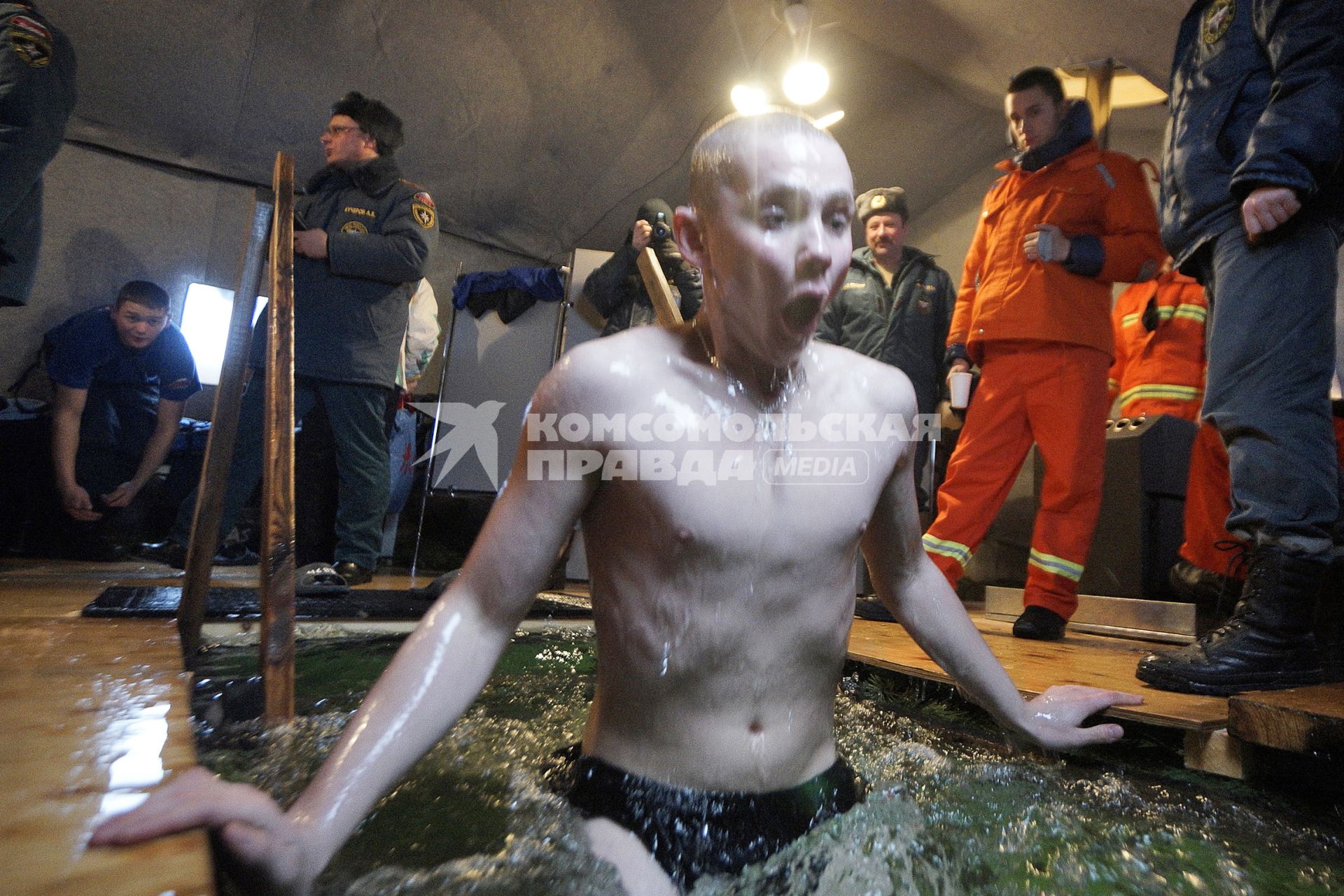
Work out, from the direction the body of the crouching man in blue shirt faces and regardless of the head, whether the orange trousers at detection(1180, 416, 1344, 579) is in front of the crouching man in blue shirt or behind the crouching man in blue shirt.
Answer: in front

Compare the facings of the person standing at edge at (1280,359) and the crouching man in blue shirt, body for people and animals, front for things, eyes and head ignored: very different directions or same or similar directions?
very different directions

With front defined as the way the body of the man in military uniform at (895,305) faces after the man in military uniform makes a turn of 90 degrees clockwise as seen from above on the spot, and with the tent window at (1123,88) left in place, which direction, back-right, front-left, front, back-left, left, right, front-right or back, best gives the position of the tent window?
back-right

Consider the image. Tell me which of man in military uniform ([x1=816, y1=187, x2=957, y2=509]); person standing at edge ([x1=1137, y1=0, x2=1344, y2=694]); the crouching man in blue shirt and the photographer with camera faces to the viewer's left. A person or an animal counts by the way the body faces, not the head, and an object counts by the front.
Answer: the person standing at edge

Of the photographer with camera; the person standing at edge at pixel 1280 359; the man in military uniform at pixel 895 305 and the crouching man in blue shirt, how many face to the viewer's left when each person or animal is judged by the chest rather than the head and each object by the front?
1

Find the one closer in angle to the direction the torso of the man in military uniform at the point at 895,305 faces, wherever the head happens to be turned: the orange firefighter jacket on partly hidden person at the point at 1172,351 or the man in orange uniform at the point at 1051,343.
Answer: the man in orange uniform

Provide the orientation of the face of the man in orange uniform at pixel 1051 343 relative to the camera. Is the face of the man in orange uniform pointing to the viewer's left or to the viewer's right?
to the viewer's left

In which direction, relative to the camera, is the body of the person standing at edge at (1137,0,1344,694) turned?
to the viewer's left

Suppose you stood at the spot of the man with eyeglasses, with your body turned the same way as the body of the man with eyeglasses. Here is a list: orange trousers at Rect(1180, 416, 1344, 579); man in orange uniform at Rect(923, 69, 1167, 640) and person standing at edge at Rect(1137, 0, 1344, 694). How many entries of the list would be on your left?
3
